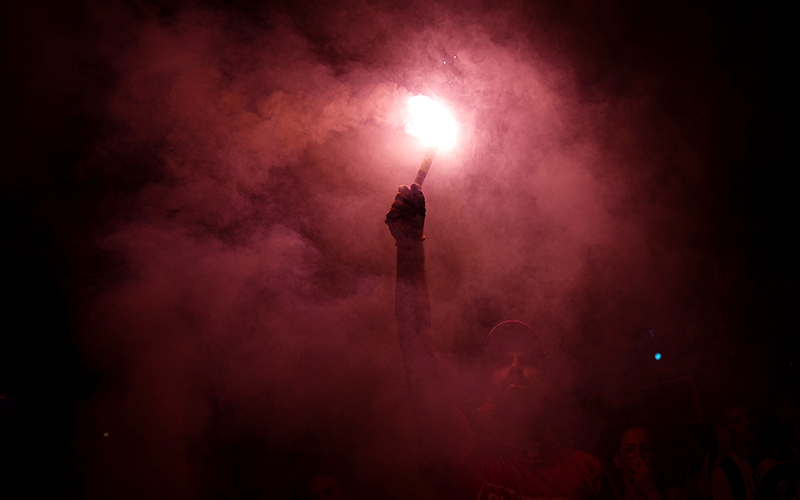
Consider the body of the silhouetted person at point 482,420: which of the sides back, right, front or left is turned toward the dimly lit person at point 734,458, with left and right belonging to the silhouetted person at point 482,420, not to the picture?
left

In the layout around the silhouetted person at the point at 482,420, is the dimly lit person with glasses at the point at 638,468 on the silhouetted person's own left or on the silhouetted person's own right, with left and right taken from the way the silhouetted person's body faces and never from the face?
on the silhouetted person's own left

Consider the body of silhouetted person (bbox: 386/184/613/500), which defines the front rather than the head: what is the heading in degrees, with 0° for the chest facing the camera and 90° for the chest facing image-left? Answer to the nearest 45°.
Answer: approximately 0°
